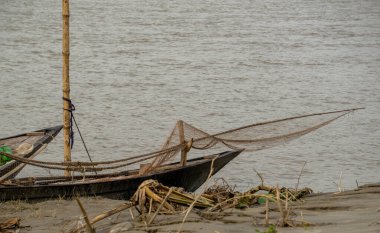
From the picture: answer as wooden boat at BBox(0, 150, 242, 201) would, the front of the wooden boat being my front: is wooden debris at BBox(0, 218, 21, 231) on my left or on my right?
on my right

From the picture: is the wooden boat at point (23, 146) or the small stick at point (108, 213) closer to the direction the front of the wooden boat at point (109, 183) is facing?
the small stick

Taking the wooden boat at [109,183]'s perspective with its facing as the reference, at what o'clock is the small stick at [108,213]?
The small stick is roughly at 3 o'clock from the wooden boat.

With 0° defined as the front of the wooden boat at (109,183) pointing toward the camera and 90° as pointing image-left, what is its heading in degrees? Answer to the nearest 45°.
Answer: approximately 270°

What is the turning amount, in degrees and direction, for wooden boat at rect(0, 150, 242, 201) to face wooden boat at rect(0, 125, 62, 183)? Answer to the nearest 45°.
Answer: approximately 135° to its left
